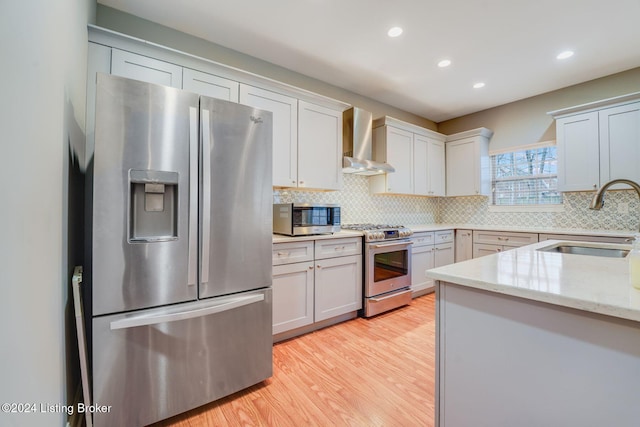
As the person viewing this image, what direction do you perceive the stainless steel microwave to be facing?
facing the viewer and to the right of the viewer

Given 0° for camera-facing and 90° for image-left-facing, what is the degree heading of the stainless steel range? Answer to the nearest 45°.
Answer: approximately 315°

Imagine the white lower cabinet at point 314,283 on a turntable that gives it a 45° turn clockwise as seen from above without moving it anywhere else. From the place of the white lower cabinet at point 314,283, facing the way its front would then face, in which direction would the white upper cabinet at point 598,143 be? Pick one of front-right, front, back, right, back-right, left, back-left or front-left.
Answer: left

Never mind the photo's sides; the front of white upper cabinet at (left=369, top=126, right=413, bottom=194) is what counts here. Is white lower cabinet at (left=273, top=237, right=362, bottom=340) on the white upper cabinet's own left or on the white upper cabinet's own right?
on the white upper cabinet's own right

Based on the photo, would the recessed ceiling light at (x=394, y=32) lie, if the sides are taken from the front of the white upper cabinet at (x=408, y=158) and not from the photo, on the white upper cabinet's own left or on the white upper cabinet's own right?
on the white upper cabinet's own right

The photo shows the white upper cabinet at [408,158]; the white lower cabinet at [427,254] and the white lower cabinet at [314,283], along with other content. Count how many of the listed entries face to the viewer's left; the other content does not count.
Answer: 0

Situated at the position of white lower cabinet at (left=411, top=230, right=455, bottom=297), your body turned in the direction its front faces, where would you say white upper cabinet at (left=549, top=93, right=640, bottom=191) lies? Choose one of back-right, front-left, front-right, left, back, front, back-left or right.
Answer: front-left

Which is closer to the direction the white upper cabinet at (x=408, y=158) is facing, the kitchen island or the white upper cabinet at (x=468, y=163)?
the kitchen island

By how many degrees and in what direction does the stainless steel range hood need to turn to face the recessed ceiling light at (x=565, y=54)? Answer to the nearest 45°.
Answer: approximately 45° to its left

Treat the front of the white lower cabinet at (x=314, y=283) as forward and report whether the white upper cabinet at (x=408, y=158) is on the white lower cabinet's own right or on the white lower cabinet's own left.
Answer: on the white lower cabinet's own left

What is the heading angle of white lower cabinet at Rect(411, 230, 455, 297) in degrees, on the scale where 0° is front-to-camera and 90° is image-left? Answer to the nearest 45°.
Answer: approximately 315°
